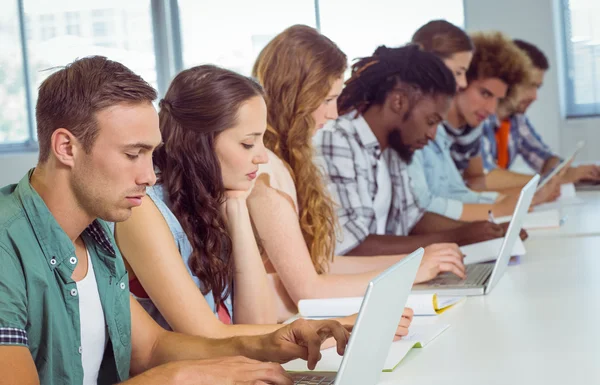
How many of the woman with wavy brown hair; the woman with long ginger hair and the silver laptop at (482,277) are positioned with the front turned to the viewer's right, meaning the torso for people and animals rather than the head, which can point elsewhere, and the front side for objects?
2

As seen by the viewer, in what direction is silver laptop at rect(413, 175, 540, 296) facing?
to the viewer's left

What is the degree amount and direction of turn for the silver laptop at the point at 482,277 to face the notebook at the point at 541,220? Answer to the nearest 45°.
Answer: approximately 90° to its right

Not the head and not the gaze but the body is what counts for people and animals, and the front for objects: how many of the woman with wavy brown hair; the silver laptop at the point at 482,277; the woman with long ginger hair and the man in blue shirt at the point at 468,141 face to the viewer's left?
1

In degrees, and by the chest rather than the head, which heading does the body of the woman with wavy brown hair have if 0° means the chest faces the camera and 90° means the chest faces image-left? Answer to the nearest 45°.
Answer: approximately 270°

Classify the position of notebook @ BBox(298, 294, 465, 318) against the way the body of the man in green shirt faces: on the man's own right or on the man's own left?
on the man's own left

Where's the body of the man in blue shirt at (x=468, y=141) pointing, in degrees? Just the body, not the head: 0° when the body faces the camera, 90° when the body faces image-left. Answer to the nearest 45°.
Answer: approximately 315°

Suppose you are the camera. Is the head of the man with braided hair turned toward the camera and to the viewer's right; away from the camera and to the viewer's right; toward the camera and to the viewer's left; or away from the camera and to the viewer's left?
toward the camera and to the viewer's right

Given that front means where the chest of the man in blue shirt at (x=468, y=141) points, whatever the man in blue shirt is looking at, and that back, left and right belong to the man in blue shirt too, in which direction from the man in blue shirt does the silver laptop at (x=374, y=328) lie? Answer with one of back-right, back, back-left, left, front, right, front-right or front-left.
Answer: front-right

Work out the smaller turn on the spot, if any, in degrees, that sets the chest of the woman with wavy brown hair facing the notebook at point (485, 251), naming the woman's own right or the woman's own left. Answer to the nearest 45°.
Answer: approximately 45° to the woman's own left

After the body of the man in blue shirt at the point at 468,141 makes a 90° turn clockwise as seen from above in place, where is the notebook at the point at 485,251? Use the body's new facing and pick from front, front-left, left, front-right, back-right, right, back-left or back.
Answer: front-left

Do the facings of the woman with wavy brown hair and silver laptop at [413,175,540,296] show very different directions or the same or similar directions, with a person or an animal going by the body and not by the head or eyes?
very different directions
